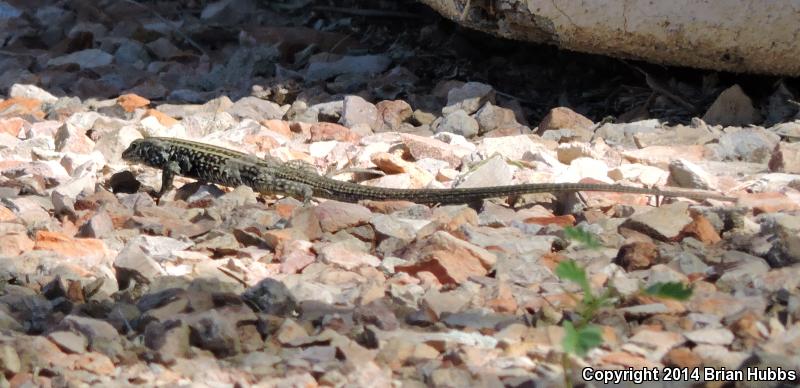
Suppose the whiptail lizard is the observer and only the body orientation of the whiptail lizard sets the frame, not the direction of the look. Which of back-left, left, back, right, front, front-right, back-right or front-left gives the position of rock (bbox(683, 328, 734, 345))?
back-left

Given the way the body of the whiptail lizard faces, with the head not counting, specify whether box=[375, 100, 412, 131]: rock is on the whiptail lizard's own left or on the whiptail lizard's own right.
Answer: on the whiptail lizard's own right

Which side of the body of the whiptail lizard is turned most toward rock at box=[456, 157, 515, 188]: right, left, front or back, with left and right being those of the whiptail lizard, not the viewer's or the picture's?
back

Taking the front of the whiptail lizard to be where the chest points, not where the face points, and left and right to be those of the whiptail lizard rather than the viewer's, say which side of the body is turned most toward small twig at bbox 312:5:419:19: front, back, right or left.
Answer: right

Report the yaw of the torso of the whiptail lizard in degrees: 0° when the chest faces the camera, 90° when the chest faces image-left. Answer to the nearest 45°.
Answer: approximately 90°

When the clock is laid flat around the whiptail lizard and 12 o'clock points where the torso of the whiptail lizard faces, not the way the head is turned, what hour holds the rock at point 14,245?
The rock is roughly at 10 o'clock from the whiptail lizard.

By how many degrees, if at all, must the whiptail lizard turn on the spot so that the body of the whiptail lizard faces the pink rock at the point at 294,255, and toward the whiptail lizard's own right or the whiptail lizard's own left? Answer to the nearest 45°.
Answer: approximately 90° to the whiptail lizard's own left
